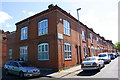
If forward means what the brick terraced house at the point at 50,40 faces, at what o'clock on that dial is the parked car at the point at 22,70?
The parked car is roughly at 2 o'clock from the brick terraced house.
